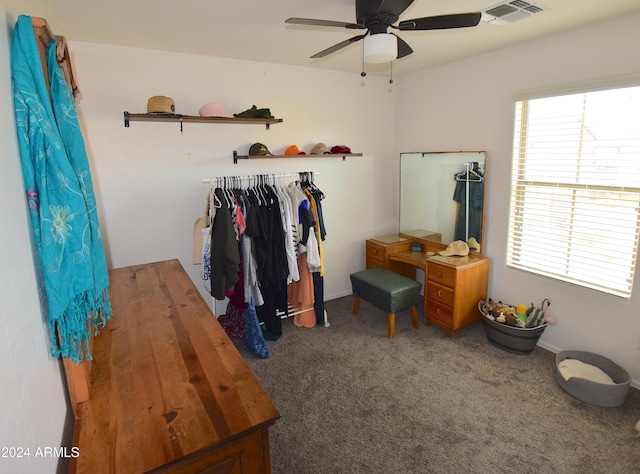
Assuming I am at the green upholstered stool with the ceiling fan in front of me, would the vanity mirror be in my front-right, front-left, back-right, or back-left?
back-left

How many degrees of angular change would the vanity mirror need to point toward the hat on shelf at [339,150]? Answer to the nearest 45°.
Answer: approximately 45° to its right

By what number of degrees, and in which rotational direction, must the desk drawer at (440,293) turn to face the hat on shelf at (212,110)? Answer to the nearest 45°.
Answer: approximately 45° to its right
